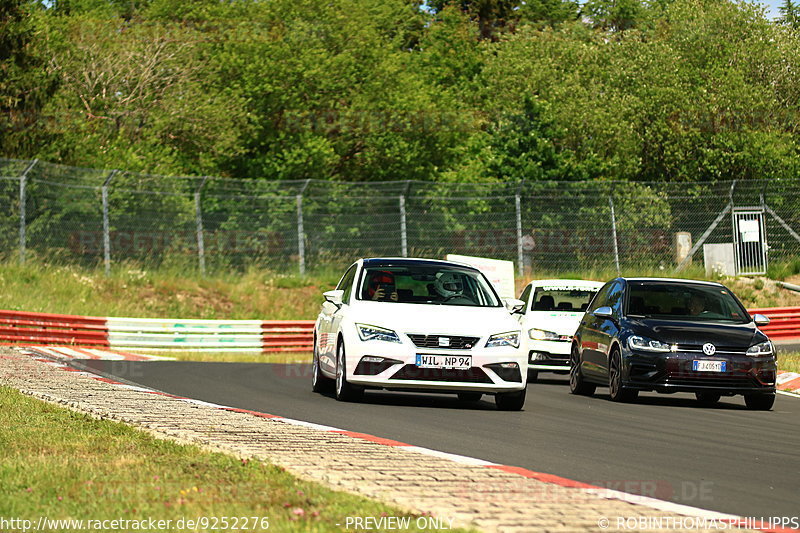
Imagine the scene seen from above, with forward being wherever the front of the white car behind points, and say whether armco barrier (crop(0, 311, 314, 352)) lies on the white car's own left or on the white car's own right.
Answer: on the white car's own right

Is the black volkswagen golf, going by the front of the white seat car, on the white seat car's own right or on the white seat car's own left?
on the white seat car's own left

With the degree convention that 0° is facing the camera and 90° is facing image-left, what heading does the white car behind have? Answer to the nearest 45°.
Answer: approximately 0°

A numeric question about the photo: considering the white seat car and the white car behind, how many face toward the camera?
2
